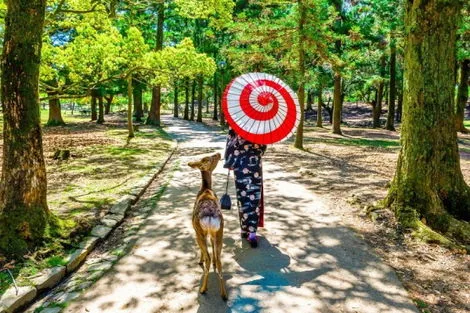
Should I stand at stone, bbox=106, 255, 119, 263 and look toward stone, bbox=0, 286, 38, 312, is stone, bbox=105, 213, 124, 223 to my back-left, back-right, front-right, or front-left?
back-right

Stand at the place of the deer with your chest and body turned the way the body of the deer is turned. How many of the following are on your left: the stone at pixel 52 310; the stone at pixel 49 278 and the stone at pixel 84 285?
3

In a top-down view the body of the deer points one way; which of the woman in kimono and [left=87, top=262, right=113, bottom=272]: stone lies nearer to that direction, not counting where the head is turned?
the woman in kimono

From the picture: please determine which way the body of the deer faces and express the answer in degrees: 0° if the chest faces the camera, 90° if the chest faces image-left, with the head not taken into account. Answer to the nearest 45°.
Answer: approximately 180°

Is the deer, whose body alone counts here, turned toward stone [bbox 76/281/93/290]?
no

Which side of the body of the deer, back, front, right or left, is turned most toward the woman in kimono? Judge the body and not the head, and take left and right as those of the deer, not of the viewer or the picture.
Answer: front

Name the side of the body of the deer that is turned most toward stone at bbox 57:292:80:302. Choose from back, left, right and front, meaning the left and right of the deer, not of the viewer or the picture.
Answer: left

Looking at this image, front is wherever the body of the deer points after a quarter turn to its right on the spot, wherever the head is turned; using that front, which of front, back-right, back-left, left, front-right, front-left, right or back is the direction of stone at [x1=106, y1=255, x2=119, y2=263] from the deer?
back-left

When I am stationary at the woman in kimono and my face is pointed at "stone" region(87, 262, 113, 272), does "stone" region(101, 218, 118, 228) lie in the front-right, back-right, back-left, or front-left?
front-right

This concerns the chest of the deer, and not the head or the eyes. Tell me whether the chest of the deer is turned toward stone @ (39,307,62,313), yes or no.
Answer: no

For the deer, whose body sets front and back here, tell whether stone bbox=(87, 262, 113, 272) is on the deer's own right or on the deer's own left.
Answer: on the deer's own left

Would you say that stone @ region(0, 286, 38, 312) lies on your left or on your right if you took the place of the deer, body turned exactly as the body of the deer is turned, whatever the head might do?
on your left

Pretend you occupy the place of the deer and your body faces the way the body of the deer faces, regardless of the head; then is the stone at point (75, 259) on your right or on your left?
on your left

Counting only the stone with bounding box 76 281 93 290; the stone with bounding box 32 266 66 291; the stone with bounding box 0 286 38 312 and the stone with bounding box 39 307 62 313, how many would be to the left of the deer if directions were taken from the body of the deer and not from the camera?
4

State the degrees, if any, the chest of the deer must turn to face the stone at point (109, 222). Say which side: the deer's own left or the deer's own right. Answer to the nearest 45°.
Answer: approximately 45° to the deer's own left

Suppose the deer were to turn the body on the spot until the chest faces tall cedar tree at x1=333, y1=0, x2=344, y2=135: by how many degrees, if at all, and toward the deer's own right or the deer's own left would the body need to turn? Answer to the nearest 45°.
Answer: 0° — it already faces it
